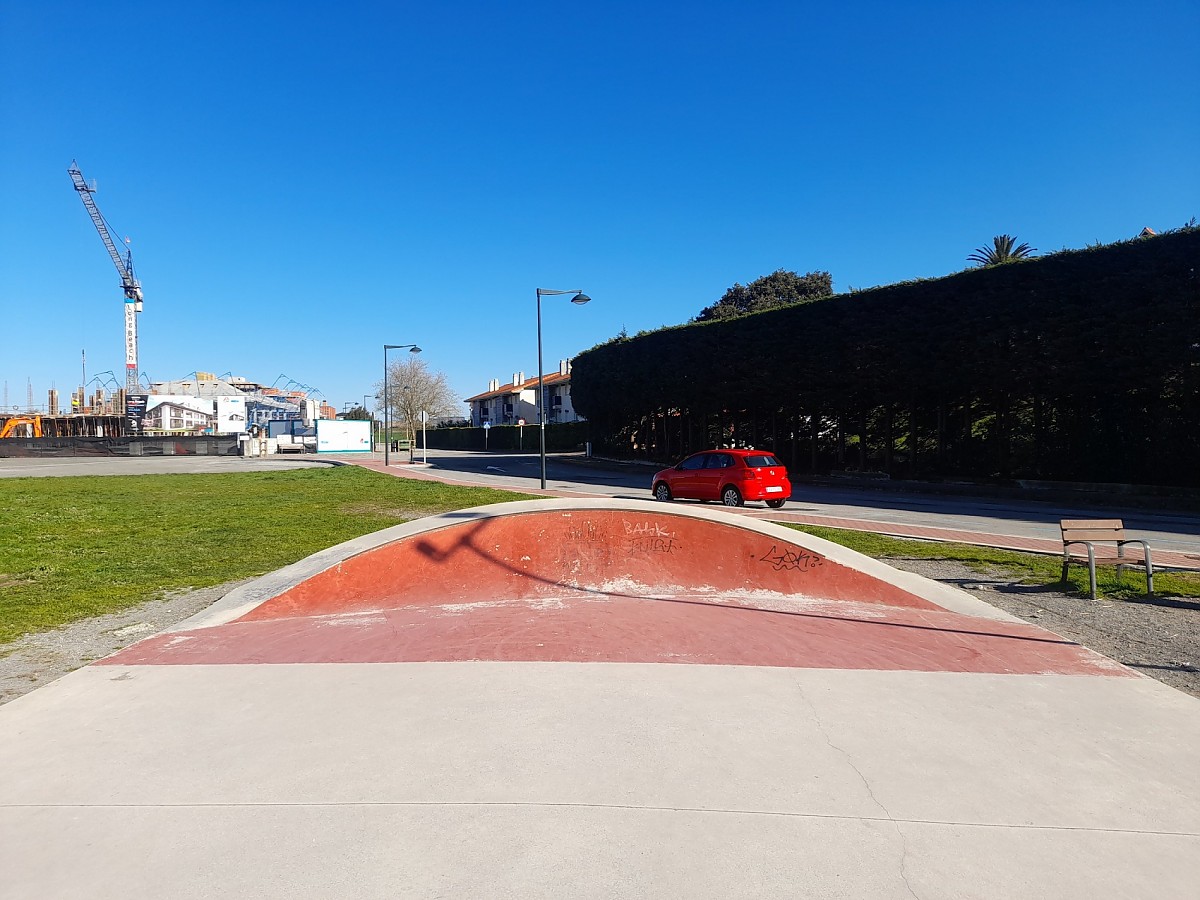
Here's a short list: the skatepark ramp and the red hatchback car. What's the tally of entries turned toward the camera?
1

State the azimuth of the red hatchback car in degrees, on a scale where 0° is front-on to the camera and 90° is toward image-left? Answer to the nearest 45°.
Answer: approximately 135°

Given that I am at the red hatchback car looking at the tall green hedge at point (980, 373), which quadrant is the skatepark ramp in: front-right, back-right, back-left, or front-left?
back-right

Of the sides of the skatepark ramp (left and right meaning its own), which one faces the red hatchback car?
back

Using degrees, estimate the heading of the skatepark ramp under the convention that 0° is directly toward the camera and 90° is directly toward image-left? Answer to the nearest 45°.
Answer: approximately 0°

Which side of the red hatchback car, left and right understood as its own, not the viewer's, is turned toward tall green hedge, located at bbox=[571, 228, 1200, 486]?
right

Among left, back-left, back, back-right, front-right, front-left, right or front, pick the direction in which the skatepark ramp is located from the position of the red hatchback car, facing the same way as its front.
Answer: back-left

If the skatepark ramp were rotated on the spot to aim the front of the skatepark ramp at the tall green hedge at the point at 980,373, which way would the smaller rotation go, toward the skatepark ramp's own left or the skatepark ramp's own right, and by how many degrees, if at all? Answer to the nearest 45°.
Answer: approximately 135° to the skatepark ramp's own left
